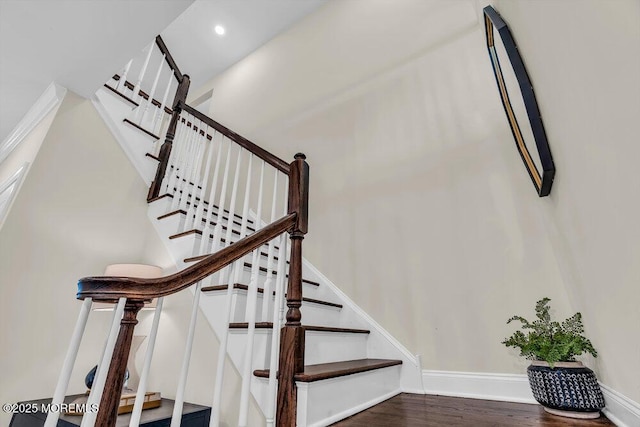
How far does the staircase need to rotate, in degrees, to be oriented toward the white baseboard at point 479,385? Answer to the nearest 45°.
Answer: approximately 45° to its left

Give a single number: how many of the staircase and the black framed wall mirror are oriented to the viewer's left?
1

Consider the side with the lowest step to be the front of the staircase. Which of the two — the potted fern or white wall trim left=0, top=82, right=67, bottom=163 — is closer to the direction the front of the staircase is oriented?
the potted fern

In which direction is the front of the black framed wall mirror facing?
to the viewer's left

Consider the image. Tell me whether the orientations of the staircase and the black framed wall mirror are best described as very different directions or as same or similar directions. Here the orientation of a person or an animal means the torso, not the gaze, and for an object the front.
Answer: very different directions
